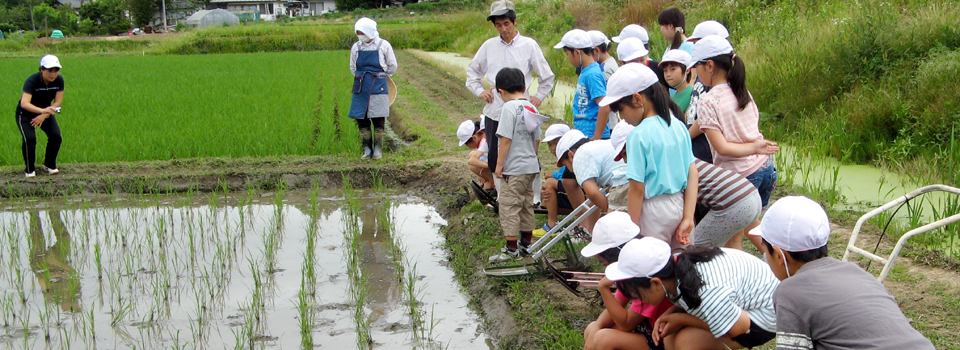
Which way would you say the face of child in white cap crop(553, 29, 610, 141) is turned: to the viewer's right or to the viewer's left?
to the viewer's left

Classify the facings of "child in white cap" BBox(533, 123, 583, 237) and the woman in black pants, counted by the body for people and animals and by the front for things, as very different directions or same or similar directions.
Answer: very different directions

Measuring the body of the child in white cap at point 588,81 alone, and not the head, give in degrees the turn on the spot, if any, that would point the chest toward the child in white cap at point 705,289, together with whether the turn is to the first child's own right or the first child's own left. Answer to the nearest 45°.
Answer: approximately 90° to the first child's own left

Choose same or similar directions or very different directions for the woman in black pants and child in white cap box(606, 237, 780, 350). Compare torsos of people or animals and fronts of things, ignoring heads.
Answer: very different directions

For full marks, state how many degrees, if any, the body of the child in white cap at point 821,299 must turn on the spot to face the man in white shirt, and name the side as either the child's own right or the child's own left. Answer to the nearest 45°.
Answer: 0° — they already face them

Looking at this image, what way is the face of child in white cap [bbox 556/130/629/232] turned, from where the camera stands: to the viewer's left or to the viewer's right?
to the viewer's left

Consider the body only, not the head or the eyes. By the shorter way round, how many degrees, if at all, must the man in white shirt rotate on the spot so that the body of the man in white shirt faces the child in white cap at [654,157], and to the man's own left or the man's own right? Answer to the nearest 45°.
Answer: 0° — they already face them

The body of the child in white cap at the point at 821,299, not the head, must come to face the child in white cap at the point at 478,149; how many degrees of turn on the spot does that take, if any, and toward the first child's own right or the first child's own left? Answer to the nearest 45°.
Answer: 0° — they already face them

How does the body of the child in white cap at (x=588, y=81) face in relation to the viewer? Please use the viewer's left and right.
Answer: facing to the left of the viewer

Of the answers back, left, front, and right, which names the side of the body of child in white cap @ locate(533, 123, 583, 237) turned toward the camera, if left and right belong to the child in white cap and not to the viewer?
left
